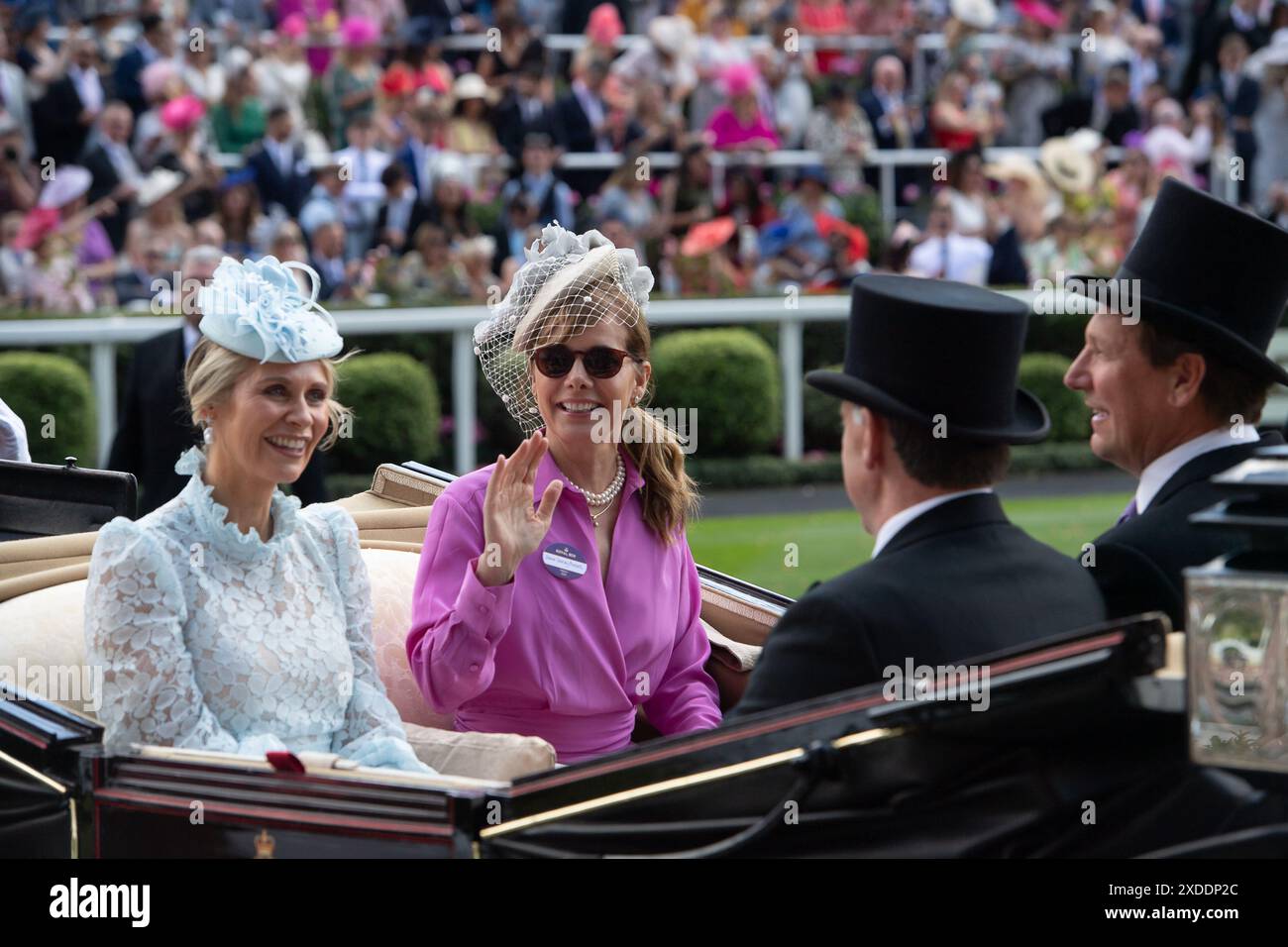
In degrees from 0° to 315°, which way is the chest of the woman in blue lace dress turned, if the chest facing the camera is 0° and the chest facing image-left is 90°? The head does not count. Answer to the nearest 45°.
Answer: approximately 315°

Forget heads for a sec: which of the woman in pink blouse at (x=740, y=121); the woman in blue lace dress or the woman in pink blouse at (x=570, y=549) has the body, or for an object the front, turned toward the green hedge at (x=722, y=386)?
the woman in pink blouse at (x=740, y=121)

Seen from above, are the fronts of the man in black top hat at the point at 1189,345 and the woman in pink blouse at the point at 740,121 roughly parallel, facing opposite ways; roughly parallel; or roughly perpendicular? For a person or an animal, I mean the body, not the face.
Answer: roughly perpendicular

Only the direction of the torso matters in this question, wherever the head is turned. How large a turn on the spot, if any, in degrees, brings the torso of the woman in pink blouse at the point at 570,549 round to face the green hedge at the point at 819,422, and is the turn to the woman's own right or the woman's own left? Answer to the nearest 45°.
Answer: approximately 135° to the woman's own left

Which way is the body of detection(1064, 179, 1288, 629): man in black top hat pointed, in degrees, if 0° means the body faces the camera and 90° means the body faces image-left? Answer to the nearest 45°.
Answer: approximately 90°

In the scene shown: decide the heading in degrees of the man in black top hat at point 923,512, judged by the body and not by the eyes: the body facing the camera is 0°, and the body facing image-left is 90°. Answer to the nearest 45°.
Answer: approximately 135°

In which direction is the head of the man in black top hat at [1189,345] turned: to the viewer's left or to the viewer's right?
to the viewer's left

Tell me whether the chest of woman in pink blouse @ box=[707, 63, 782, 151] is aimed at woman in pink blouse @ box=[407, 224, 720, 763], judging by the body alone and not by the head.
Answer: yes

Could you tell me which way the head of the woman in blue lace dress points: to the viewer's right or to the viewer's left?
to the viewer's right

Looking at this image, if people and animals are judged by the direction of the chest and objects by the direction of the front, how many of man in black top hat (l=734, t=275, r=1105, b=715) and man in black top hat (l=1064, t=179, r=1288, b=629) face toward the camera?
0

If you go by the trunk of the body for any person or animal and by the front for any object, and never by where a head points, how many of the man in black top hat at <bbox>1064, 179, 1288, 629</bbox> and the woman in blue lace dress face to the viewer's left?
1
